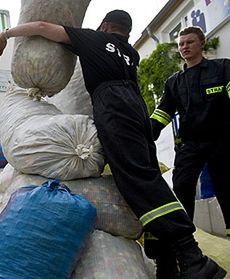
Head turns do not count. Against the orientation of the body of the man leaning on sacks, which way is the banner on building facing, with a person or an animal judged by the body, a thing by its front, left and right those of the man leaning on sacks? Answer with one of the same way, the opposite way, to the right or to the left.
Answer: to the left

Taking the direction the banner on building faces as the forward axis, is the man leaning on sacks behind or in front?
in front

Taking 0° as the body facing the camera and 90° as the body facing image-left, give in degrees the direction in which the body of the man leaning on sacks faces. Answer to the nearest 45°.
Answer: approximately 135°

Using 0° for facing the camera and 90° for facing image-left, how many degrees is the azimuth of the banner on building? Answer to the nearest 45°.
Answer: approximately 45°

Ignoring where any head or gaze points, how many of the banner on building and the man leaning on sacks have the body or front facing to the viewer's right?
0

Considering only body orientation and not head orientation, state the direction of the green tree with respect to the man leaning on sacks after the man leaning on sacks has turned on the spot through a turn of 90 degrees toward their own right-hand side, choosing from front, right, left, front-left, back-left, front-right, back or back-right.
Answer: front-left

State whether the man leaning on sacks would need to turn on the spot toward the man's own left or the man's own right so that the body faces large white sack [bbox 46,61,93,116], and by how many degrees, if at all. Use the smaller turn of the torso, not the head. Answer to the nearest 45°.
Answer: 0° — they already face it

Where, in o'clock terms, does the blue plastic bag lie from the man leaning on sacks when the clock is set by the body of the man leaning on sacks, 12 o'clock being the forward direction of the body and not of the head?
The blue plastic bag is roughly at 8 o'clock from the man leaning on sacks.
